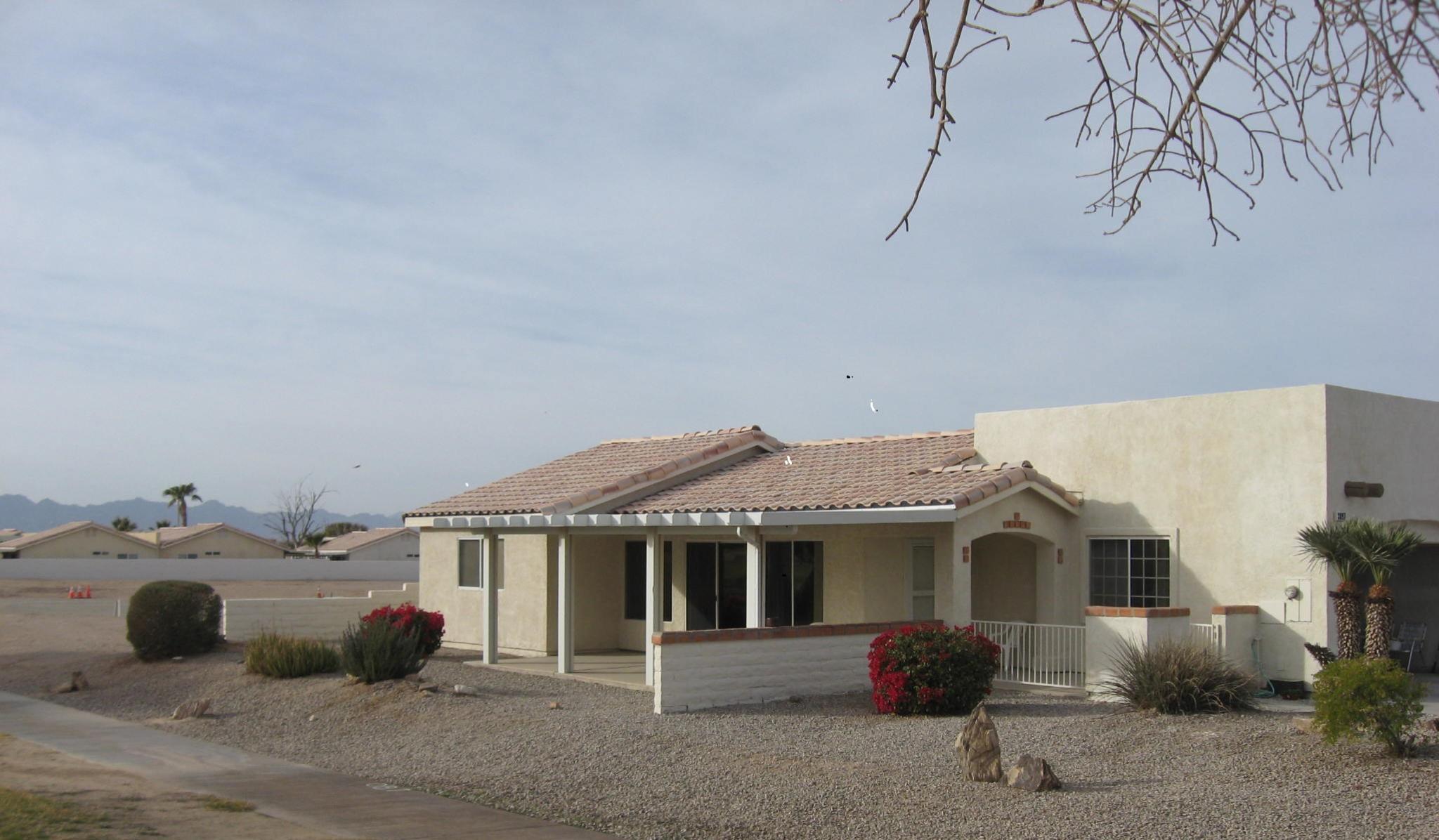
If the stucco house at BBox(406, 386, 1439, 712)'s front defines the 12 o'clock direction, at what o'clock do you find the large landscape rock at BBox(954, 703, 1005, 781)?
The large landscape rock is roughly at 12 o'clock from the stucco house.

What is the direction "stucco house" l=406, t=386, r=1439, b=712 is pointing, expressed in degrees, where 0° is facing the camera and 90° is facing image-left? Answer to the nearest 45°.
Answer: approximately 0°

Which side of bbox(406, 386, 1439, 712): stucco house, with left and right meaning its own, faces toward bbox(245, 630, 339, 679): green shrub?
right

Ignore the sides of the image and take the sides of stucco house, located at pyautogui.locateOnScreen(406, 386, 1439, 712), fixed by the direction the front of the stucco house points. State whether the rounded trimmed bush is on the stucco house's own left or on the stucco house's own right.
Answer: on the stucco house's own right

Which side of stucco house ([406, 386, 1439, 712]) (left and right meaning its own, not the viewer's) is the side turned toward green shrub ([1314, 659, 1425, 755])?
front

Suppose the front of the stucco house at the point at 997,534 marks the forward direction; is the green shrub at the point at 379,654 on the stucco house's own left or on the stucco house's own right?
on the stucco house's own right

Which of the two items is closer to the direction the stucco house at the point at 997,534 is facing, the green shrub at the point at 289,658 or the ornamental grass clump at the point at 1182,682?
the ornamental grass clump

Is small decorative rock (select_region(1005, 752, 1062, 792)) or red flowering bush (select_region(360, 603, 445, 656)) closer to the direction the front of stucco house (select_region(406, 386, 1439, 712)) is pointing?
the small decorative rock

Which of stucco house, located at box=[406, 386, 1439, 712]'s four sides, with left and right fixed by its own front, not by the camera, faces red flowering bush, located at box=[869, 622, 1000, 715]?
front
